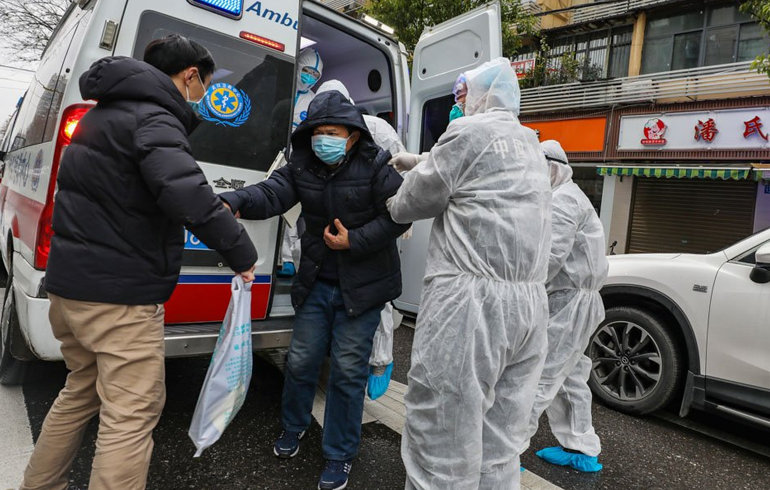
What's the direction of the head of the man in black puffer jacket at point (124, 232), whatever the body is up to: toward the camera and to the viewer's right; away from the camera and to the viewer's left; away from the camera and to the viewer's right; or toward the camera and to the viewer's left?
away from the camera and to the viewer's right

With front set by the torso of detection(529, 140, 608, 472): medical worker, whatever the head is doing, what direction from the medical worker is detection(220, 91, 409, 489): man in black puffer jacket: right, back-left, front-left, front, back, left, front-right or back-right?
front-left

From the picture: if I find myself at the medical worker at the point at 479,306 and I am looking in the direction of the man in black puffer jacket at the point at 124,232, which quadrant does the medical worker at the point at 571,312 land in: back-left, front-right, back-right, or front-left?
back-right

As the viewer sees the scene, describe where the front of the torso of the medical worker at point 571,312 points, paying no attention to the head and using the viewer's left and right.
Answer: facing to the left of the viewer

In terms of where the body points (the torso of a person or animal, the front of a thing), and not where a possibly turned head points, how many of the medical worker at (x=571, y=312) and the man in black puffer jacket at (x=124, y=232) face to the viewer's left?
1

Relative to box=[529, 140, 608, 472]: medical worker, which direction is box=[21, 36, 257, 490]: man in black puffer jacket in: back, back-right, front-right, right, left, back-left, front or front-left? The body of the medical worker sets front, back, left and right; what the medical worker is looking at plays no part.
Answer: front-left

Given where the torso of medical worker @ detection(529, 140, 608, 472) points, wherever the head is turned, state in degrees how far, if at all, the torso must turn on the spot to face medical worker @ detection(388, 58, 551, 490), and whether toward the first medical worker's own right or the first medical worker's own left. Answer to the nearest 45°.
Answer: approximately 90° to the first medical worker's own left

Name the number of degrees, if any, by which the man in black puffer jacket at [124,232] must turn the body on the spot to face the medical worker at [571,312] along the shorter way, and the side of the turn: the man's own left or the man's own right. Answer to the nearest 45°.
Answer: approximately 45° to the man's own right

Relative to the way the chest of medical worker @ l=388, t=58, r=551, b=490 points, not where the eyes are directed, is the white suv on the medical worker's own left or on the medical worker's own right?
on the medical worker's own right

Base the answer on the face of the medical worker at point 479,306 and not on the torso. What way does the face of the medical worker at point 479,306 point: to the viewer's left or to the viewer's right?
to the viewer's left

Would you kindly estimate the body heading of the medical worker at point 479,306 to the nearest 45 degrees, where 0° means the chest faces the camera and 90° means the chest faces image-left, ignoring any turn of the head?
approximately 135°

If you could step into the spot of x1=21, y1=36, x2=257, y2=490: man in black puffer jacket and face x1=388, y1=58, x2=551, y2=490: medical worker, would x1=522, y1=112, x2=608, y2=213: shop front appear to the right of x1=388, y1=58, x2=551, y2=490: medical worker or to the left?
left

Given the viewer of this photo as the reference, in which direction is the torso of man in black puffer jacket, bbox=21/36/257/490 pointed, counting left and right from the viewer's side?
facing away from the viewer and to the right of the viewer
